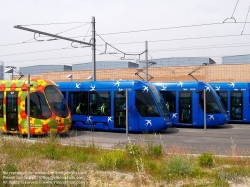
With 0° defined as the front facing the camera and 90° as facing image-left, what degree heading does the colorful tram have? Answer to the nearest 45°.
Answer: approximately 315°

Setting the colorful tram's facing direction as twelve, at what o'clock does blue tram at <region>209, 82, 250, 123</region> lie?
The blue tram is roughly at 10 o'clock from the colorful tram.

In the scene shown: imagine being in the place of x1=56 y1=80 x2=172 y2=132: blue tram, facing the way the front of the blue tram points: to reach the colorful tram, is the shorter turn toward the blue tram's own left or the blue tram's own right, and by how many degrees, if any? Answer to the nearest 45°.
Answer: approximately 135° to the blue tram's own right

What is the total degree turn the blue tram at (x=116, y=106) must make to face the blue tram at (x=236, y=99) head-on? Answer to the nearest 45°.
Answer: approximately 45° to its left

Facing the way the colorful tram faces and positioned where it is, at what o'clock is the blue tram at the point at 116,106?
The blue tram is roughly at 10 o'clock from the colorful tram.

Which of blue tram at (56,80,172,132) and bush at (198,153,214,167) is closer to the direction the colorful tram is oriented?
the bush

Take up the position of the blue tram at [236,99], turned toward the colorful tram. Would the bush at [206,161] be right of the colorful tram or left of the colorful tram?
left

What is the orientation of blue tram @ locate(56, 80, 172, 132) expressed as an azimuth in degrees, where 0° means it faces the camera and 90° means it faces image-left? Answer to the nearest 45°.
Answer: approximately 270°
